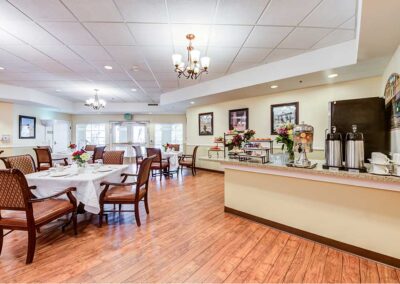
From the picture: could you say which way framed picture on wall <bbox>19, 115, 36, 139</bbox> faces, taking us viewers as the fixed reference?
facing the viewer and to the right of the viewer

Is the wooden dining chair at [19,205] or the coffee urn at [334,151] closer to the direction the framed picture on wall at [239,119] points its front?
the wooden dining chair

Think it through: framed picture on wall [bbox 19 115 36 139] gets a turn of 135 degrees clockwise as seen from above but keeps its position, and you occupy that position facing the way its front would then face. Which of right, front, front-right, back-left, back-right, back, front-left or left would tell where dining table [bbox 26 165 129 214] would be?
left

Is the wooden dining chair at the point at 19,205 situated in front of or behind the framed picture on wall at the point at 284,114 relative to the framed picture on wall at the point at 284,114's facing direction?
in front

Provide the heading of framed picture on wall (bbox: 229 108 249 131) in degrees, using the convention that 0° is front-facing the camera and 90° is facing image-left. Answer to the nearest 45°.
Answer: approximately 45°

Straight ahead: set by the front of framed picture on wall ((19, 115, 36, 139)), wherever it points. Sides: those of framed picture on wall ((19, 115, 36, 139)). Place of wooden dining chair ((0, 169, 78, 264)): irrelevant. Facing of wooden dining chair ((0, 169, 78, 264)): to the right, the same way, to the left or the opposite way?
to the left

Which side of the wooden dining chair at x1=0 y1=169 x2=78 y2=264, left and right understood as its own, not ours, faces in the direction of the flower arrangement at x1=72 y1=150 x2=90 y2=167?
front

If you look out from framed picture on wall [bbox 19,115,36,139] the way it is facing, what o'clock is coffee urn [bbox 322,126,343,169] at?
The coffee urn is roughly at 1 o'clock from the framed picture on wall.

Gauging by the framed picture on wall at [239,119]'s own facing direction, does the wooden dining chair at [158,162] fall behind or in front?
in front

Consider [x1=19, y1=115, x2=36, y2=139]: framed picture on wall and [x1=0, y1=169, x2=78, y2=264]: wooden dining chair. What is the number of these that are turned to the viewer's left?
0

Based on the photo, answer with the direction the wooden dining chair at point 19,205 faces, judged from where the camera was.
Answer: facing away from the viewer and to the right of the viewer

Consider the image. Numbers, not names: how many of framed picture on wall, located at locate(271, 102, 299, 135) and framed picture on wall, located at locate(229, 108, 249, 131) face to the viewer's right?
0
